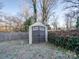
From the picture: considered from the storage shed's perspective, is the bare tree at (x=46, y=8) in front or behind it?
behind

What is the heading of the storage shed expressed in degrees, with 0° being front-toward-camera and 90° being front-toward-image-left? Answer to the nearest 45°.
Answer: approximately 0°

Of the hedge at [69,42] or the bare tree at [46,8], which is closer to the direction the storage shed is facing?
the hedge

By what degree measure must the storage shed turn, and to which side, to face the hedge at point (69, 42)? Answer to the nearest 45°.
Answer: approximately 45° to its left

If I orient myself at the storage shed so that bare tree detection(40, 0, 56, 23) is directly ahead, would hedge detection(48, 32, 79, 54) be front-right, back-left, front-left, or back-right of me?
back-right
